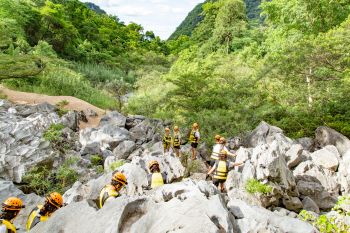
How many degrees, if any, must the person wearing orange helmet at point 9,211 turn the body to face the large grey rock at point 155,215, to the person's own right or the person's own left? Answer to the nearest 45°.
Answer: approximately 45° to the person's own right

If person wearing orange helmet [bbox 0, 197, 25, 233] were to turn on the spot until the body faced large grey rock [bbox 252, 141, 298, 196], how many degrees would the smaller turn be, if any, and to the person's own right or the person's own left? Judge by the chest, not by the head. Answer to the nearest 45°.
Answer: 0° — they already face it
